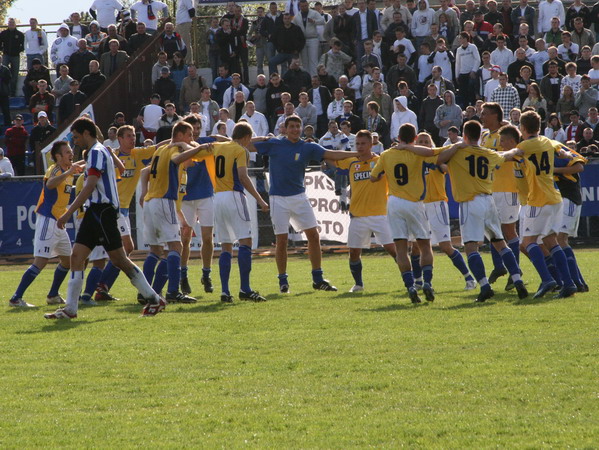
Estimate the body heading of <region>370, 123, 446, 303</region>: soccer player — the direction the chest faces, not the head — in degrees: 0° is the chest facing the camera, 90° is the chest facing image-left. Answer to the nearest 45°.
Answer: approximately 180°

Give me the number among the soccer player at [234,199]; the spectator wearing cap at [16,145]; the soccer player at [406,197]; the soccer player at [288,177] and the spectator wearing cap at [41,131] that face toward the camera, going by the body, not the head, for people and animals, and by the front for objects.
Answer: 3

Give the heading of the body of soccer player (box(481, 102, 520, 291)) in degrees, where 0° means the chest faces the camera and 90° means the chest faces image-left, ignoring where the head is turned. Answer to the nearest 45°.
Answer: approximately 45°

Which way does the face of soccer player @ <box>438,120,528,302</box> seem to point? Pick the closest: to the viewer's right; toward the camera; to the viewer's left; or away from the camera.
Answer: away from the camera

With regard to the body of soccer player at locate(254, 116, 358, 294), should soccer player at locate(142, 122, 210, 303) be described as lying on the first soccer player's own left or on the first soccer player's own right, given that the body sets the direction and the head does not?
on the first soccer player's own right

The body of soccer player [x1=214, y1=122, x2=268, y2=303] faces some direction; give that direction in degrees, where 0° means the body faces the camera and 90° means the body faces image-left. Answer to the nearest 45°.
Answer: approximately 225°
